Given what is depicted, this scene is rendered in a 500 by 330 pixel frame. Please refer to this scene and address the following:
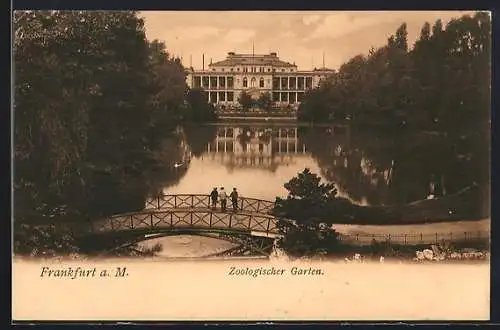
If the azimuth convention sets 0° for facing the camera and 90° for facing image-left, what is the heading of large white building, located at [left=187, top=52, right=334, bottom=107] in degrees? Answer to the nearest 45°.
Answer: approximately 0°
